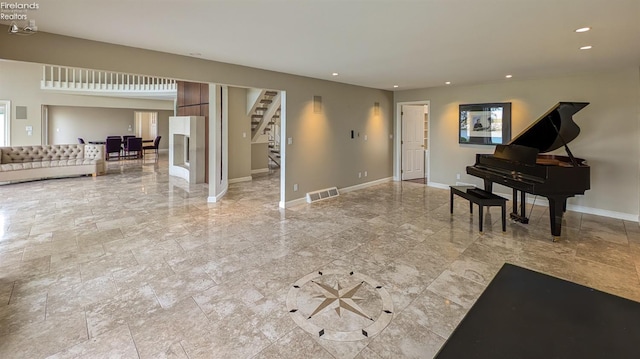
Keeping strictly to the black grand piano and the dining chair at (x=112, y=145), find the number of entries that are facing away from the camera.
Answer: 1

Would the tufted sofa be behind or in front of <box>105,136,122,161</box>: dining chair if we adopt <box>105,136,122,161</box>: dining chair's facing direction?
behind

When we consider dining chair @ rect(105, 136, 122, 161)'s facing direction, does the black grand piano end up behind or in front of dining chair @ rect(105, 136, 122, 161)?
behind

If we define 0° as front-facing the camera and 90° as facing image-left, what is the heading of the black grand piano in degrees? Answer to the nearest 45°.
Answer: approximately 45°

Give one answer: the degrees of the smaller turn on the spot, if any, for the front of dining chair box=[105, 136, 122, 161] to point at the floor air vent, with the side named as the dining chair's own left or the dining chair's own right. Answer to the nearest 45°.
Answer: approximately 180°

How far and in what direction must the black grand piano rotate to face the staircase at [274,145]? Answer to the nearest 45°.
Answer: approximately 90° to its right

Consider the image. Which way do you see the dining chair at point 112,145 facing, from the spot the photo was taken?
facing away from the viewer

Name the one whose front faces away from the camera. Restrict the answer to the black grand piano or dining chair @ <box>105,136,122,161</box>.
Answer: the dining chair

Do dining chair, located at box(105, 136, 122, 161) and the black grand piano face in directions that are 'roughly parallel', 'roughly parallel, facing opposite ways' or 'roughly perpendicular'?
roughly perpendicular
